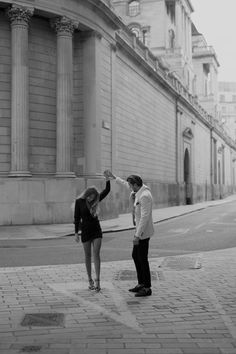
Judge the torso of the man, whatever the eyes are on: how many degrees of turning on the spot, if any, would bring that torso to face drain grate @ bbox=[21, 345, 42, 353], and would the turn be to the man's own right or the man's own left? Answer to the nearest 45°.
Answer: approximately 45° to the man's own left

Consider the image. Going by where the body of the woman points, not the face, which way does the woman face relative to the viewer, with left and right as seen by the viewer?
facing the viewer and to the right of the viewer

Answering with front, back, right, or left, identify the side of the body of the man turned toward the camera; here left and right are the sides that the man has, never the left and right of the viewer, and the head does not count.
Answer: left

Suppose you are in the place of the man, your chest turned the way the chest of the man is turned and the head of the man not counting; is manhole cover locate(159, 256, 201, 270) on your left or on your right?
on your right

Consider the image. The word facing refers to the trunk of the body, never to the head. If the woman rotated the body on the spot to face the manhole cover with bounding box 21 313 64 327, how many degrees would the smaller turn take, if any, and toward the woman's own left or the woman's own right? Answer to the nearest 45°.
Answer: approximately 45° to the woman's own right

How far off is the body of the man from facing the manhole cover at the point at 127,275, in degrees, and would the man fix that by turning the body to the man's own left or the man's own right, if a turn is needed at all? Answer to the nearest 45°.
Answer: approximately 90° to the man's own right

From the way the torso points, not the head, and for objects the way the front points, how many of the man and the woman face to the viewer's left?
1

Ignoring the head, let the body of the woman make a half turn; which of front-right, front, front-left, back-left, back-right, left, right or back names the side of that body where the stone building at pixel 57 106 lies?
front-right

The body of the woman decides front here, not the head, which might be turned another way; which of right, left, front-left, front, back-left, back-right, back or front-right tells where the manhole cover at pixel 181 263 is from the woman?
left

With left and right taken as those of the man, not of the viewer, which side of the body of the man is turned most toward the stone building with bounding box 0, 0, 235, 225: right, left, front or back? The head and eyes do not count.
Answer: right

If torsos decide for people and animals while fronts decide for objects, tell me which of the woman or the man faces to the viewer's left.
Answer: the man

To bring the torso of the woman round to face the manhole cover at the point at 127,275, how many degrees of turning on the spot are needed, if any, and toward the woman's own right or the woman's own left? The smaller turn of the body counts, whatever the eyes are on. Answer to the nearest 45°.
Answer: approximately 90° to the woman's own left

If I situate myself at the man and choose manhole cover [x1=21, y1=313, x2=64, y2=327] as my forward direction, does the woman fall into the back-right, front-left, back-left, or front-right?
front-right

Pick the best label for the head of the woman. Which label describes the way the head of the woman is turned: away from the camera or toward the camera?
toward the camera

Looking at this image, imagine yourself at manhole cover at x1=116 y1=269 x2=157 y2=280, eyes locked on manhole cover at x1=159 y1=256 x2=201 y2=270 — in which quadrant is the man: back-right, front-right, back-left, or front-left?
back-right

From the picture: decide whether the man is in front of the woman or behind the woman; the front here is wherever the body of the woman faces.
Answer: in front

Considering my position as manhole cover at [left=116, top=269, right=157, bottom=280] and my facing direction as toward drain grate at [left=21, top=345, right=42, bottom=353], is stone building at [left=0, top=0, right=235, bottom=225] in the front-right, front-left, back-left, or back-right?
back-right

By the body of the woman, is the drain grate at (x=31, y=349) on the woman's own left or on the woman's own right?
on the woman's own right

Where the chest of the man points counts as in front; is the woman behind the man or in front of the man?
in front
